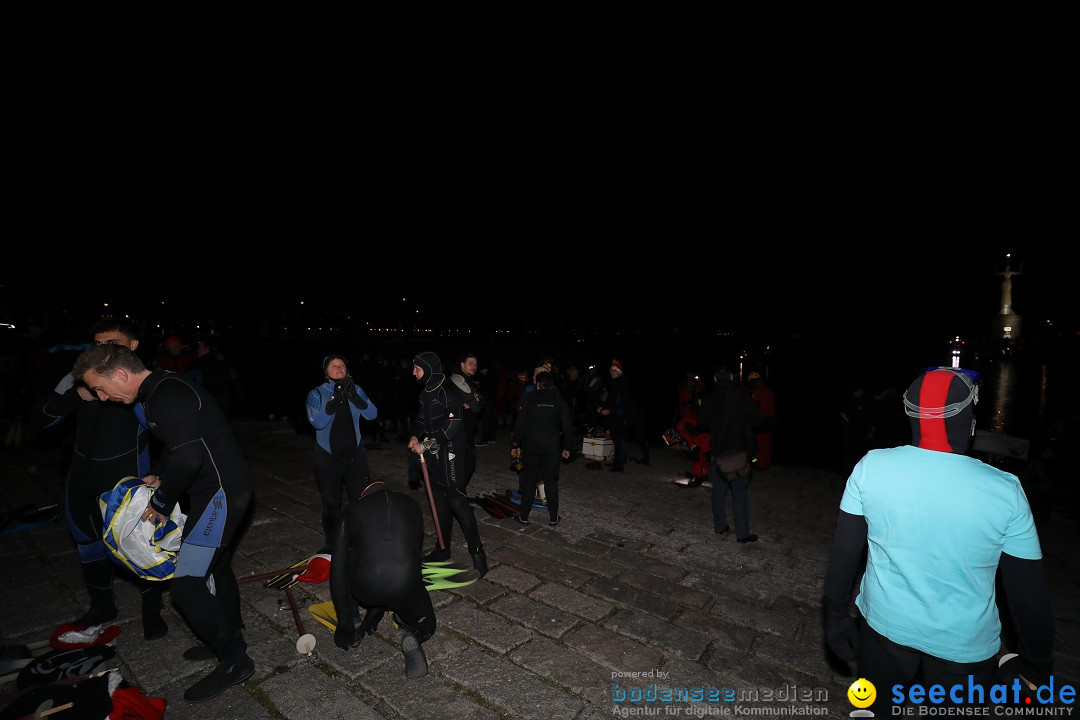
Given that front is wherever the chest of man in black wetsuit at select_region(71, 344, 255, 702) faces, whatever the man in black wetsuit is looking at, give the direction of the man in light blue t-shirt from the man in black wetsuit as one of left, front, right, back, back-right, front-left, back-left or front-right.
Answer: back-left

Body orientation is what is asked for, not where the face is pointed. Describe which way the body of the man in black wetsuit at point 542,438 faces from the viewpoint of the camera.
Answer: away from the camera

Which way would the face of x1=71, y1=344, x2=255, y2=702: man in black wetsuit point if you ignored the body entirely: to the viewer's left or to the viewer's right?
to the viewer's left

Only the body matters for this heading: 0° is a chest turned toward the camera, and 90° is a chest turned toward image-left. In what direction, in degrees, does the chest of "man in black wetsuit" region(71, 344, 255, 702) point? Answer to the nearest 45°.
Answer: approximately 90°

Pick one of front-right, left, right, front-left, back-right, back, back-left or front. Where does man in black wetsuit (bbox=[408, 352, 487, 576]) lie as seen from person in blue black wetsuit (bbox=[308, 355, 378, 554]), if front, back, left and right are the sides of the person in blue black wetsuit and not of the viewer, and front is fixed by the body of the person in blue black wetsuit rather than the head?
front-left

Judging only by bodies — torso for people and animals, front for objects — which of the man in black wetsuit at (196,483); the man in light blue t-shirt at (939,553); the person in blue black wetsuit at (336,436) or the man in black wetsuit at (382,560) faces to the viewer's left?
the man in black wetsuit at (196,483)

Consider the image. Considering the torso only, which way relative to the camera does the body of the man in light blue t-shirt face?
away from the camera

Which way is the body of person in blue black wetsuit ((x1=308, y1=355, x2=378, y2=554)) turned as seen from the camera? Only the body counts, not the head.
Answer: toward the camera

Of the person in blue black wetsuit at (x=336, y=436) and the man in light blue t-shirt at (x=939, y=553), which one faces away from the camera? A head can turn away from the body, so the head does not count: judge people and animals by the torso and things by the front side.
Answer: the man in light blue t-shirt

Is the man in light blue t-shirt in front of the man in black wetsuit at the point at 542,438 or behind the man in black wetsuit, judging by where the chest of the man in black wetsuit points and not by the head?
behind

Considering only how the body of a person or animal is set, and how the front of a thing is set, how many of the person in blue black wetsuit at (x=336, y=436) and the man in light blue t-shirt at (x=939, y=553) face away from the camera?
1

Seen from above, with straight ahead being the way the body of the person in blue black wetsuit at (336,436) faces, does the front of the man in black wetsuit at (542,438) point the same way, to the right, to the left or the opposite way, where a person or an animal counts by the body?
the opposite way

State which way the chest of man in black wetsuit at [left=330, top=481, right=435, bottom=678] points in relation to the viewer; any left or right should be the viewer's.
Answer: facing away from the viewer

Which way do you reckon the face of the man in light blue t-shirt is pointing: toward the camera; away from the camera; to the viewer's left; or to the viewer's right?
away from the camera
